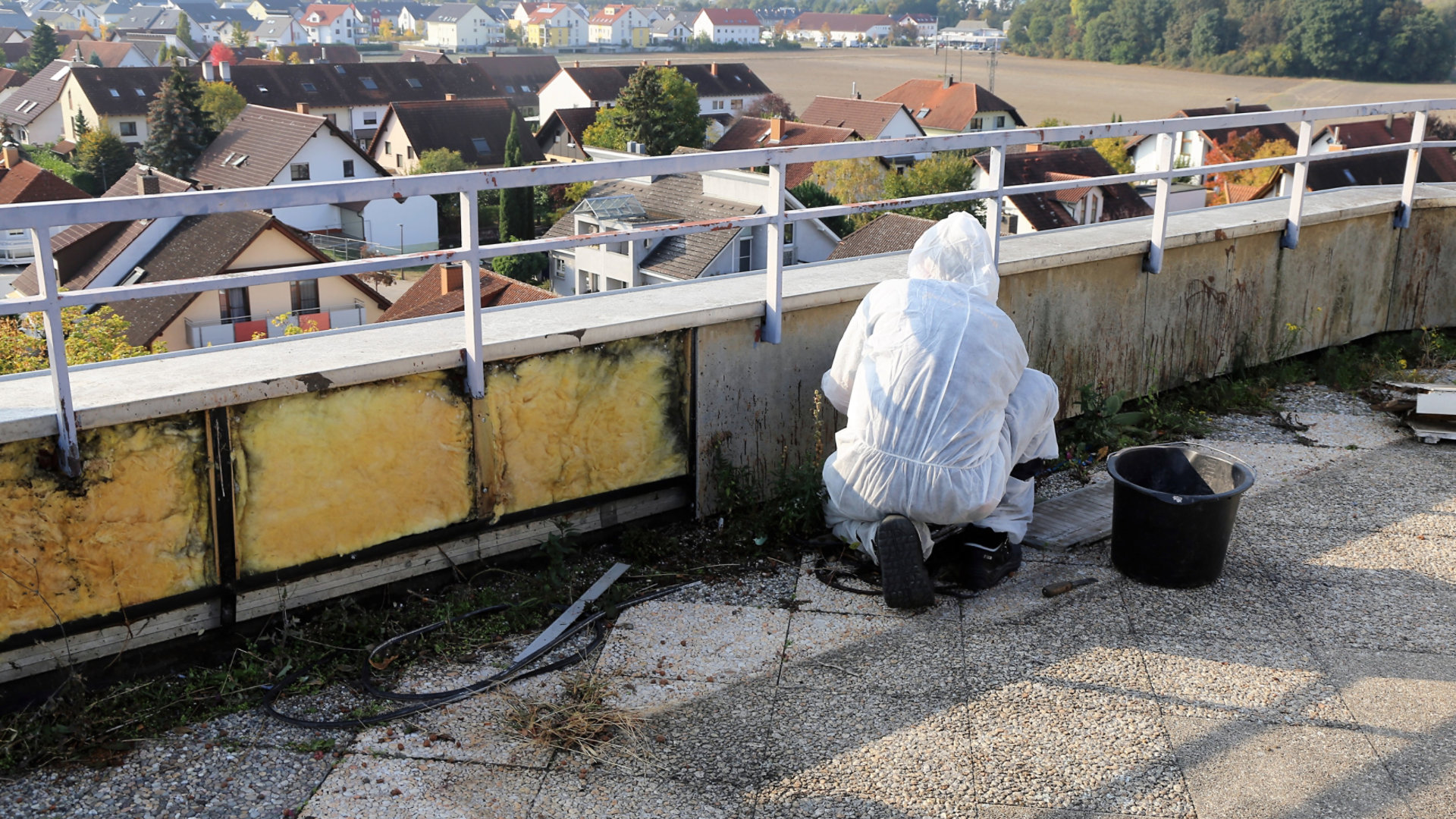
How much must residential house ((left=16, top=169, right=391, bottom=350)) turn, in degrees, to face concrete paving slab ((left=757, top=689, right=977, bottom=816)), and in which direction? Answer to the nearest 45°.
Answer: approximately 45° to its right

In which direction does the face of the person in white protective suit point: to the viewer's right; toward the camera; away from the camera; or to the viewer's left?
away from the camera

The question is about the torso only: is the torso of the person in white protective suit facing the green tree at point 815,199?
yes

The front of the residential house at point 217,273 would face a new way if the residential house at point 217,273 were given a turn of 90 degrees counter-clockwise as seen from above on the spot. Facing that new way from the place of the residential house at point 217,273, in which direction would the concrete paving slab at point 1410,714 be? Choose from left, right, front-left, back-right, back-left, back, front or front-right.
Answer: back-right

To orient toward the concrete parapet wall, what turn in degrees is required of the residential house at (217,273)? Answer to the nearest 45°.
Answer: approximately 45° to its right

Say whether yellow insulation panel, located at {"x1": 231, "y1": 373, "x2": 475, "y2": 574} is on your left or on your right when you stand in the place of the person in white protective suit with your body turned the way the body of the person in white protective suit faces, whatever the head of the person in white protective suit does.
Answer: on your left

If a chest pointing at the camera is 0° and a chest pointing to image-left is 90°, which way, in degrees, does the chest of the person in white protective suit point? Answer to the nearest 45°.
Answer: approximately 180°

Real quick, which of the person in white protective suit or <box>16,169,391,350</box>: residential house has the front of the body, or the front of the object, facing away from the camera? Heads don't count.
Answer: the person in white protective suit

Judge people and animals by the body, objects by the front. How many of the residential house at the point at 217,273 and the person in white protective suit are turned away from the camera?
1
